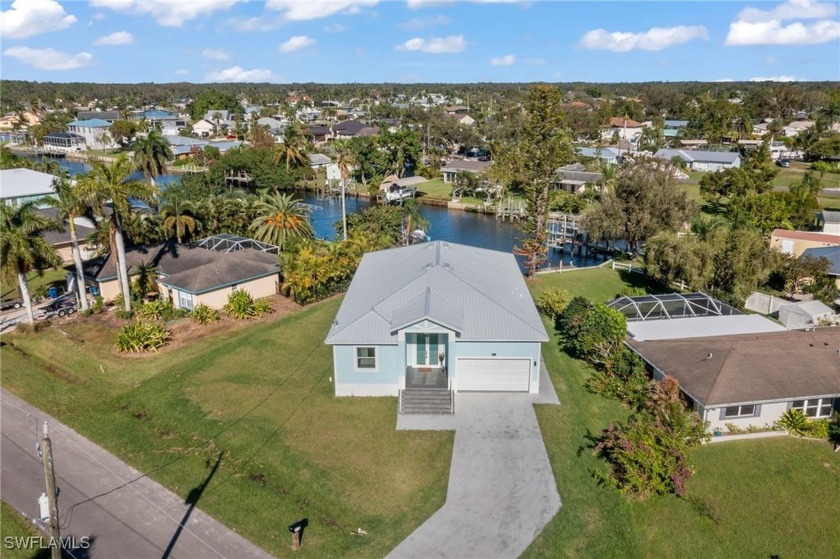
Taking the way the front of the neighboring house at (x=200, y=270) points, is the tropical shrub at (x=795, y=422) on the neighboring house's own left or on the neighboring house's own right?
on the neighboring house's own left

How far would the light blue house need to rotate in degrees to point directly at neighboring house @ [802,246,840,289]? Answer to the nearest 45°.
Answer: approximately 135° to its left

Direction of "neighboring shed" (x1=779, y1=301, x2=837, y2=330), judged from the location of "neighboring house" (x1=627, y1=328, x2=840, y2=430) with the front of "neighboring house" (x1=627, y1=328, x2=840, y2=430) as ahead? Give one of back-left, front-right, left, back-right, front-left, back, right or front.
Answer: back

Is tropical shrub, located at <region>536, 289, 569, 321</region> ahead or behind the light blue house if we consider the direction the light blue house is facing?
behind

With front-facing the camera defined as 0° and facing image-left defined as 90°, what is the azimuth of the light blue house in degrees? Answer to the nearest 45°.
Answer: approximately 0°

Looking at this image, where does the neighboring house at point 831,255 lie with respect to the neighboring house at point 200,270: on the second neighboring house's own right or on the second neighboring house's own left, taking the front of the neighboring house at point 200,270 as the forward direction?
on the second neighboring house's own left

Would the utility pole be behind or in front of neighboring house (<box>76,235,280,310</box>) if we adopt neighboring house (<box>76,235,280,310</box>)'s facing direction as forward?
in front

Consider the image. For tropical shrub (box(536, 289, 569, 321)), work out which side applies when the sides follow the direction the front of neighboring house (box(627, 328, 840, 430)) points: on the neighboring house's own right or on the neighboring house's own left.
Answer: on the neighboring house's own right

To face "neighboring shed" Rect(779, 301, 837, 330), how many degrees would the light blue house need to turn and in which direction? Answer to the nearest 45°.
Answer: approximately 135° to its left

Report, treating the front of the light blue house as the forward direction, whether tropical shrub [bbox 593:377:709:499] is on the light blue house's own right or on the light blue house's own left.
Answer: on the light blue house's own left

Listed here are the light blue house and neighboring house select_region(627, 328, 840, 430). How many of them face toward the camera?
2

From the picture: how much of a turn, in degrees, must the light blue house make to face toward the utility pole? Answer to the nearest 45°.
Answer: approximately 45° to its right

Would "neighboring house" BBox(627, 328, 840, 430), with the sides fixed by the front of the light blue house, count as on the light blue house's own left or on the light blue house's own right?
on the light blue house's own left

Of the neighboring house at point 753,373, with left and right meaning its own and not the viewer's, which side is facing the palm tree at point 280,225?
right
